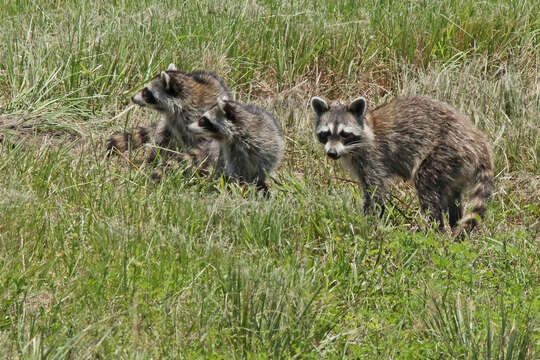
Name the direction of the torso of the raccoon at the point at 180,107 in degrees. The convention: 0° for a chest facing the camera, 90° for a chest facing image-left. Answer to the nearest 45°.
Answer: approximately 90°

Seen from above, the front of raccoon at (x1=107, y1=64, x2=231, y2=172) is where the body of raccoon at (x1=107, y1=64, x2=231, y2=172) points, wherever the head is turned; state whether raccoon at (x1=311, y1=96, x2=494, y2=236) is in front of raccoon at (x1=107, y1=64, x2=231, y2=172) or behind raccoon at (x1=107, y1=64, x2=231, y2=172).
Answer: behind

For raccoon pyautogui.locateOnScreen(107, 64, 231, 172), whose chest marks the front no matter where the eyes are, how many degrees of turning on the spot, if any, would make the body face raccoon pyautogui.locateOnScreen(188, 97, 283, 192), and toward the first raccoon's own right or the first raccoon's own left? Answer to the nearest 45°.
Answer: approximately 135° to the first raccoon's own left

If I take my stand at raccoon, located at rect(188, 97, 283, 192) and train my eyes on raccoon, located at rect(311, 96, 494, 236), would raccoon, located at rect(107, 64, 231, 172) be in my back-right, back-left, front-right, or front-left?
back-left

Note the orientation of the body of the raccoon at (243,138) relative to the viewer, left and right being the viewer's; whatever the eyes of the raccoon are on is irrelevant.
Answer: facing to the left of the viewer

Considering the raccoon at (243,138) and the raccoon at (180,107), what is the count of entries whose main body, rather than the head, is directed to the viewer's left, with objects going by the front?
2

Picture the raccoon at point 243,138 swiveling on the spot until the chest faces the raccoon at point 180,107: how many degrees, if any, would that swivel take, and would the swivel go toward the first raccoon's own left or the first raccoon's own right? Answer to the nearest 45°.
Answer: approximately 45° to the first raccoon's own right
